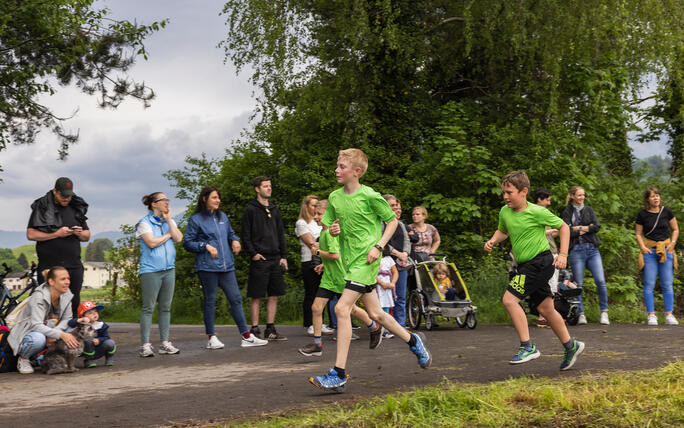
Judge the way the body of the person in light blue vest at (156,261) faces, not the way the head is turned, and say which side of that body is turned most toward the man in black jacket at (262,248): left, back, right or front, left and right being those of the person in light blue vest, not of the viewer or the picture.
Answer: left

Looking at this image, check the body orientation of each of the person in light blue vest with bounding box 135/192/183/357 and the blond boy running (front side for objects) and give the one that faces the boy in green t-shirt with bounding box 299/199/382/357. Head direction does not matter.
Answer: the person in light blue vest

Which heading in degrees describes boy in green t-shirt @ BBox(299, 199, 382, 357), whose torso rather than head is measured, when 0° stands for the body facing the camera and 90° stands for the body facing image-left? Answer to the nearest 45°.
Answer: approximately 90°

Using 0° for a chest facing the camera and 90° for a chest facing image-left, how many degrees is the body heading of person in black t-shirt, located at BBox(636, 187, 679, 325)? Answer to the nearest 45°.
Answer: approximately 0°

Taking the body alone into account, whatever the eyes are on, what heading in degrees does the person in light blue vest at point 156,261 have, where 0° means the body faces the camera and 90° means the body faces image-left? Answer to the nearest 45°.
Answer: approximately 315°

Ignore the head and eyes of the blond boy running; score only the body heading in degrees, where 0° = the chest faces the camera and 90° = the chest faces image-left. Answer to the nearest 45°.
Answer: approximately 45°

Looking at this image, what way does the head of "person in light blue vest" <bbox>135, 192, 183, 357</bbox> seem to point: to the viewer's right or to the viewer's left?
to the viewer's right

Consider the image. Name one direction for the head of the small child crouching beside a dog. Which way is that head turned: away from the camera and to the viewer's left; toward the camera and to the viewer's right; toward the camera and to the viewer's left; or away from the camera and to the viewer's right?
toward the camera and to the viewer's right

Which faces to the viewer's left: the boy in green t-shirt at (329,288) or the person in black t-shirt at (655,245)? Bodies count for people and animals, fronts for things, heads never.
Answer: the boy in green t-shirt

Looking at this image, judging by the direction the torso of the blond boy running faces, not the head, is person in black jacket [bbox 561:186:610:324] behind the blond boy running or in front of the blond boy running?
behind

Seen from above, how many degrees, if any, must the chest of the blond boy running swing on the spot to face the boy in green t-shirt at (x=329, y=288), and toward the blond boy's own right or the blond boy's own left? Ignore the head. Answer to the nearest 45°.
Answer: approximately 135° to the blond boy's own right

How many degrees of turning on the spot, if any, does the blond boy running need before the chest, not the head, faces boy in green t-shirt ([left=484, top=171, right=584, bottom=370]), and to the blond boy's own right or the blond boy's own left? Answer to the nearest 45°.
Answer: approximately 135° to the blond boy's own left

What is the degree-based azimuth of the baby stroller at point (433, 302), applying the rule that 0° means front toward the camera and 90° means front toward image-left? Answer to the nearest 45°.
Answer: approximately 315°

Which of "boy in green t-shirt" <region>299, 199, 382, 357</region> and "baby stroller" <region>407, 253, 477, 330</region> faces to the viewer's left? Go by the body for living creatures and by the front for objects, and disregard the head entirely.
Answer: the boy in green t-shirt
